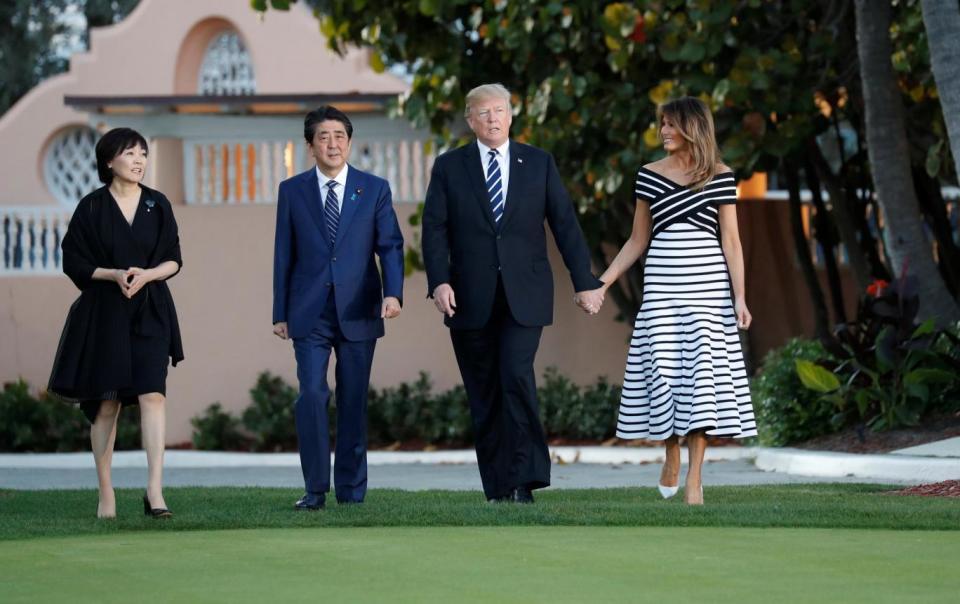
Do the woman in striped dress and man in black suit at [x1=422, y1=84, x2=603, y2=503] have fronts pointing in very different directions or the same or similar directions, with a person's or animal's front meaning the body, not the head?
same or similar directions

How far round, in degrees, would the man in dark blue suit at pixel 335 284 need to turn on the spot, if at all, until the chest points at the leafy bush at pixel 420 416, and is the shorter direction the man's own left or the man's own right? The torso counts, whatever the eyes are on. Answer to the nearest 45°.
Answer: approximately 180°

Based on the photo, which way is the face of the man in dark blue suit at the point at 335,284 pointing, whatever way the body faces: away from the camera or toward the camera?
toward the camera

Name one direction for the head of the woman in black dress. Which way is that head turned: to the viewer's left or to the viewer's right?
to the viewer's right

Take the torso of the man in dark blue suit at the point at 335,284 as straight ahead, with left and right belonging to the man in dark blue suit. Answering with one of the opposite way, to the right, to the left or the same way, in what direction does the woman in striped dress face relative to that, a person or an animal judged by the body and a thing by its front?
the same way

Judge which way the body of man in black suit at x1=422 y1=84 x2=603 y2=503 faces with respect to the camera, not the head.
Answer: toward the camera

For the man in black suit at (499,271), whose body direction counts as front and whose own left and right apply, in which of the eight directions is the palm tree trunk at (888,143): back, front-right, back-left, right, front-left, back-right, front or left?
back-left

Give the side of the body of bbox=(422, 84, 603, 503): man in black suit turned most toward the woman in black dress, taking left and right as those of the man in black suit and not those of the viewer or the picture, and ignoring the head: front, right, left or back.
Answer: right

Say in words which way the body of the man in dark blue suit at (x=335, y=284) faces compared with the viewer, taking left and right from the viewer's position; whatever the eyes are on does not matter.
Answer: facing the viewer

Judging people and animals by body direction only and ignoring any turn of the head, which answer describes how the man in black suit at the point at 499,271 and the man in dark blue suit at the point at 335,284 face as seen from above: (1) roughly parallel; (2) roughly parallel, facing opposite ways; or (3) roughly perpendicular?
roughly parallel

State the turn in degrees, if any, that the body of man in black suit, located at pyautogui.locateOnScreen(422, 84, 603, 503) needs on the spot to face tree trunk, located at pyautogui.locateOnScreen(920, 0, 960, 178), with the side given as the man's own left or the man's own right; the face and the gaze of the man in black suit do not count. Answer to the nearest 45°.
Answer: approximately 135° to the man's own left

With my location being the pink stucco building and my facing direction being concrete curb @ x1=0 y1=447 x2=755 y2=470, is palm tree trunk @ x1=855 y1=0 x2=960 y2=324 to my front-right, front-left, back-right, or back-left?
front-left

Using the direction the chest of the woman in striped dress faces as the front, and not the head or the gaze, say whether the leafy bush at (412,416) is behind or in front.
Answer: behind
